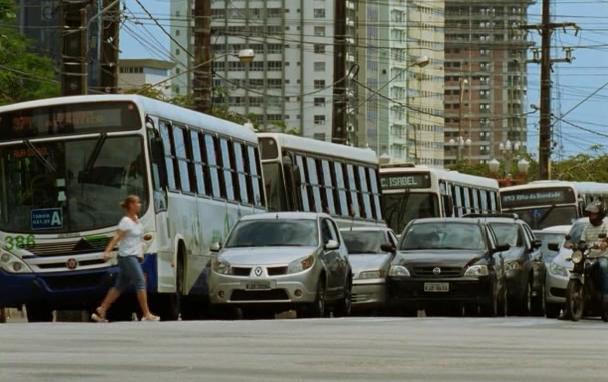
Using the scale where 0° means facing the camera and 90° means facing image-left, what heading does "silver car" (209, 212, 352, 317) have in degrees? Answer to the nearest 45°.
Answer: approximately 0°

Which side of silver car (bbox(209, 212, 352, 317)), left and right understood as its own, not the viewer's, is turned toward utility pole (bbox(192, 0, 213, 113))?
back

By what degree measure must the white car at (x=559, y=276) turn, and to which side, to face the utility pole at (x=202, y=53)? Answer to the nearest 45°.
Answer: approximately 135° to its right

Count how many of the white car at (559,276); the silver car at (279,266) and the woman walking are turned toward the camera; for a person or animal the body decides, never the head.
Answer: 2

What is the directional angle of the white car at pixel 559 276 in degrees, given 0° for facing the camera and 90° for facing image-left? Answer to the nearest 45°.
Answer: approximately 0°
